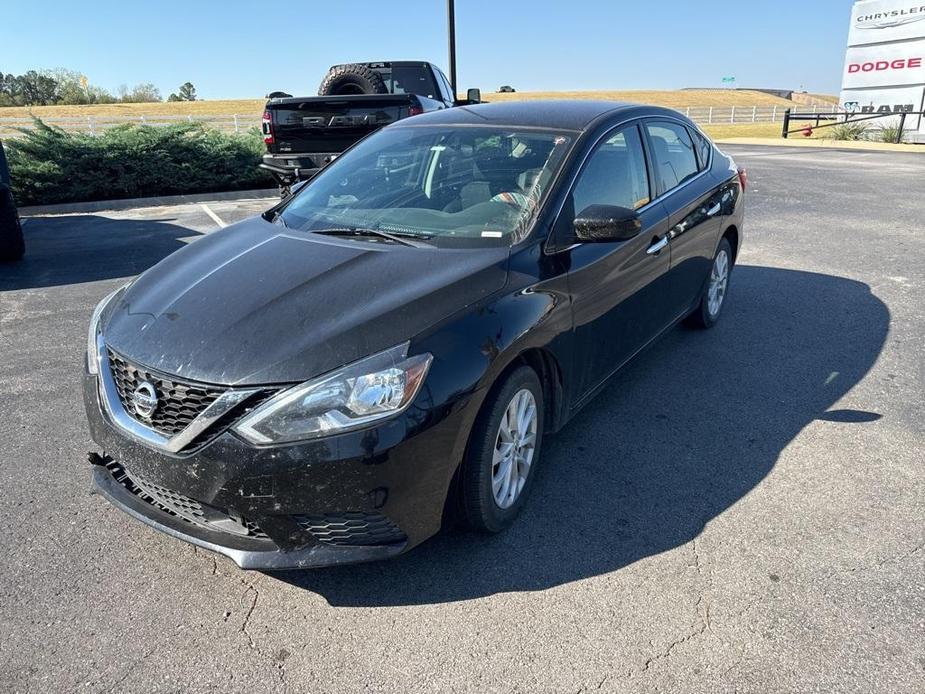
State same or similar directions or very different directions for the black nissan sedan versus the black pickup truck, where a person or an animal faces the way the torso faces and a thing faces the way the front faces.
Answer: very different directions

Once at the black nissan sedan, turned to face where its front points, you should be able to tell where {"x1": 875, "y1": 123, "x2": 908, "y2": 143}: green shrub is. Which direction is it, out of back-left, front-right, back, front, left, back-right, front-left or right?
back

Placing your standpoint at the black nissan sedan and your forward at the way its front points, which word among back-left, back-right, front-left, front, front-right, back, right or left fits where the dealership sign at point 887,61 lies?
back

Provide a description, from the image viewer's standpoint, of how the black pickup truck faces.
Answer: facing away from the viewer and to the right of the viewer

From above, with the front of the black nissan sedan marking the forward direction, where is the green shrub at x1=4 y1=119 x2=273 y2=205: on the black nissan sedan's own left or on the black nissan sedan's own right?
on the black nissan sedan's own right

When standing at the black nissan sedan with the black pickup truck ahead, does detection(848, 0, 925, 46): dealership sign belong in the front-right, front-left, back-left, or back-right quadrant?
front-right

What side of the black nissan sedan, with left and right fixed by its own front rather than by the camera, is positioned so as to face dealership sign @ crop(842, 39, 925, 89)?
back

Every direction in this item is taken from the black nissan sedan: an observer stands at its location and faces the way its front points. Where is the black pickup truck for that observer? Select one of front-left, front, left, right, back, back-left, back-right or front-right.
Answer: back-right

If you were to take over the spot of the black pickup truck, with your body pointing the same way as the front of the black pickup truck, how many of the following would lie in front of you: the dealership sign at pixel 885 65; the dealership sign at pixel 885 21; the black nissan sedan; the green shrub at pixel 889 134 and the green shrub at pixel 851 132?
4

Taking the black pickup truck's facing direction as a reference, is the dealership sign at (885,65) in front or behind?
in front

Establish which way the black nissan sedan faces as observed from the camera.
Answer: facing the viewer and to the left of the viewer

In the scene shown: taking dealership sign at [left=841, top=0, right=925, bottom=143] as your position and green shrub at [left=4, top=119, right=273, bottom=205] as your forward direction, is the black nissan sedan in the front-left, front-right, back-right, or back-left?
front-left

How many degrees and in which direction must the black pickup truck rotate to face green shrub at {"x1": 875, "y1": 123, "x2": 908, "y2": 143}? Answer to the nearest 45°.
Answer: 0° — it already faces it

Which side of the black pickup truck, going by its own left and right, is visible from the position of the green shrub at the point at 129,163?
left

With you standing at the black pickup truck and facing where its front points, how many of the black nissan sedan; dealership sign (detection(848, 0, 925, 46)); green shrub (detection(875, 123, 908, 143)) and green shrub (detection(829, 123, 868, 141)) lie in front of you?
3

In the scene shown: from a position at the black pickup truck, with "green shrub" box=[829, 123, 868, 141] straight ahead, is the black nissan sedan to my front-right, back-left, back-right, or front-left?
back-right

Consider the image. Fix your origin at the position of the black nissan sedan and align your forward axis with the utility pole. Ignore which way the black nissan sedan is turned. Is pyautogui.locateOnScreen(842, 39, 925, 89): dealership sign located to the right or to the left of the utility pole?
right

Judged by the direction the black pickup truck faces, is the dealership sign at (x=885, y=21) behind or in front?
in front
